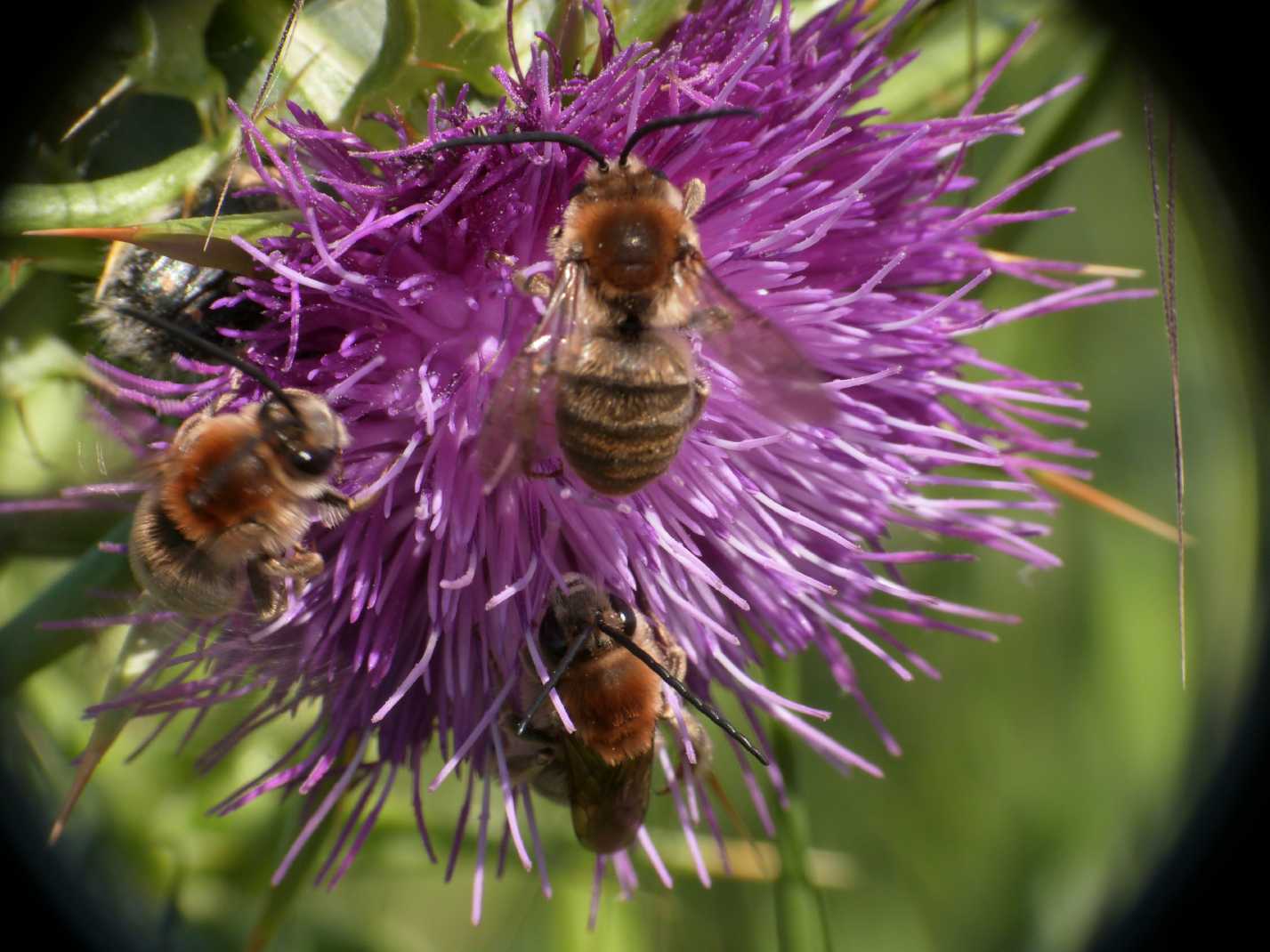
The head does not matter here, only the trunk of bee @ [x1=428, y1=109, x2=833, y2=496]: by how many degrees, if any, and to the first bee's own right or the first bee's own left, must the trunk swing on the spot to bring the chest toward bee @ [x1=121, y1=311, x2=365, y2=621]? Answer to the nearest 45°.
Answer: approximately 90° to the first bee's own left

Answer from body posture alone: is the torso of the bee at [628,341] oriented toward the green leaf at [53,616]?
no

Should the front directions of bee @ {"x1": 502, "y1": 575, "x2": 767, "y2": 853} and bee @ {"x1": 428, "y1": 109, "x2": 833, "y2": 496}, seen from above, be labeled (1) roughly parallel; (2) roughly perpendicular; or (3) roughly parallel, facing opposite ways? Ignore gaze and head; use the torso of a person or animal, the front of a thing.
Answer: roughly parallel

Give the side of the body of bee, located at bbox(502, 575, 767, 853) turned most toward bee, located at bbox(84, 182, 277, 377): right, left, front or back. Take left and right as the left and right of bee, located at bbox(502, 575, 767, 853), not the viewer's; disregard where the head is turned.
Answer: left

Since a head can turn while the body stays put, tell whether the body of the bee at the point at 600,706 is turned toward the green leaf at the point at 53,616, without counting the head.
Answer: no

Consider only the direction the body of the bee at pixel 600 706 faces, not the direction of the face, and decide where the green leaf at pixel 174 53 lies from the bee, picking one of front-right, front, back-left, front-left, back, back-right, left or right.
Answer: left

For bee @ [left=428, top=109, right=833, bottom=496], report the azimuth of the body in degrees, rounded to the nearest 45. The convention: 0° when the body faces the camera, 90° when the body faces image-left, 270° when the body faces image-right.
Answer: approximately 180°

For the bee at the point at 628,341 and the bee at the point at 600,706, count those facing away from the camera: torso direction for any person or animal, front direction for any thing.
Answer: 2

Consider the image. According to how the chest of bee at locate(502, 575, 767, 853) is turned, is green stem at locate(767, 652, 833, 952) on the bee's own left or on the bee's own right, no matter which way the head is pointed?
on the bee's own right

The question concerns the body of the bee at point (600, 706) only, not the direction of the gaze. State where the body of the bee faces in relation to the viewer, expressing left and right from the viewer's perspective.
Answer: facing away from the viewer
